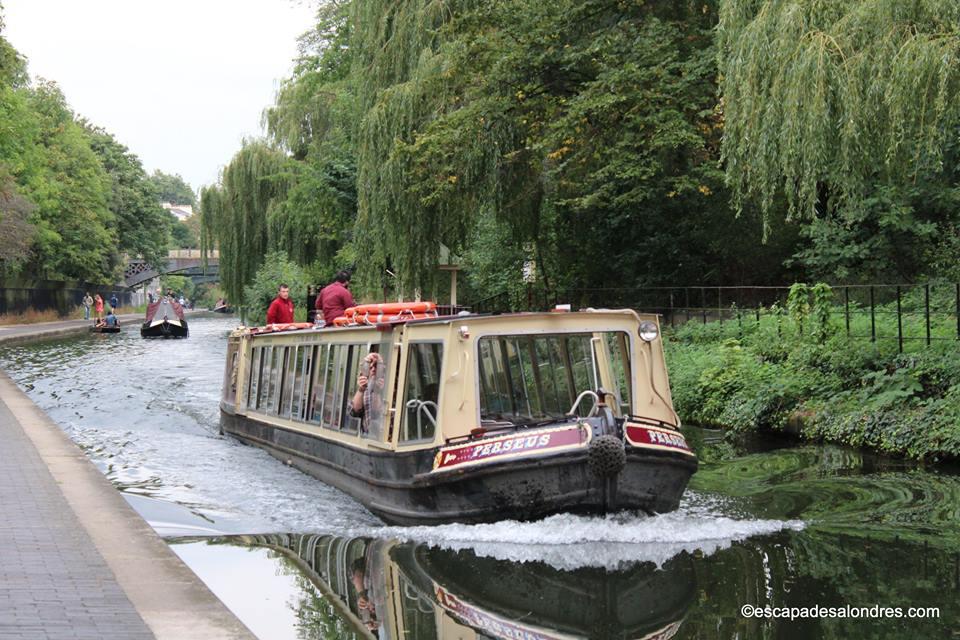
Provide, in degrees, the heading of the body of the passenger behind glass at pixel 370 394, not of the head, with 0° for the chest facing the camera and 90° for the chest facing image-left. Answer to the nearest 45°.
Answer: approximately 0°

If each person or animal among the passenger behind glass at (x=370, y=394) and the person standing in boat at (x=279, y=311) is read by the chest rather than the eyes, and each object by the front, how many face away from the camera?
0

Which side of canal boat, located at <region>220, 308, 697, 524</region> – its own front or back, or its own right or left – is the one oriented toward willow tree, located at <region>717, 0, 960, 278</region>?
left

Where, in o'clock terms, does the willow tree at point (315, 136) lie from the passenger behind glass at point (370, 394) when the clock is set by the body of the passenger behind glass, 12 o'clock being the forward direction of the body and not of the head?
The willow tree is roughly at 6 o'clock from the passenger behind glass.

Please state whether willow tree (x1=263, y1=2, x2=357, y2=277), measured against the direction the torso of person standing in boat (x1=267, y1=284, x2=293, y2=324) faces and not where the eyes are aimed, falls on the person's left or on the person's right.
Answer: on the person's left

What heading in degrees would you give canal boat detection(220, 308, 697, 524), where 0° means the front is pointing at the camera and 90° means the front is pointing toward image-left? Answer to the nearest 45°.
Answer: approximately 315°

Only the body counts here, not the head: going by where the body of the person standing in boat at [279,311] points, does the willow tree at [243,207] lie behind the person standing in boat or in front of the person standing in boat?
behind

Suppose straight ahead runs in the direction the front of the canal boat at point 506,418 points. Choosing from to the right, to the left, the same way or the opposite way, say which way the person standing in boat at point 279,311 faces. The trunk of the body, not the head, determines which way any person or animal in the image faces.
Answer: the same way

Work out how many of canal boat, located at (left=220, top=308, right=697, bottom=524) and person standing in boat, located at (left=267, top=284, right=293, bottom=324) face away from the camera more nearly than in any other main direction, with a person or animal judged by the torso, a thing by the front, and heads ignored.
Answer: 0

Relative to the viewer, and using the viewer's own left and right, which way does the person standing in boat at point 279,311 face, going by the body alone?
facing the viewer and to the right of the viewer

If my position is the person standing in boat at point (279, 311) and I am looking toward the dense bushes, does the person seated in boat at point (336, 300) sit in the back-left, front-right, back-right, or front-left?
front-right
